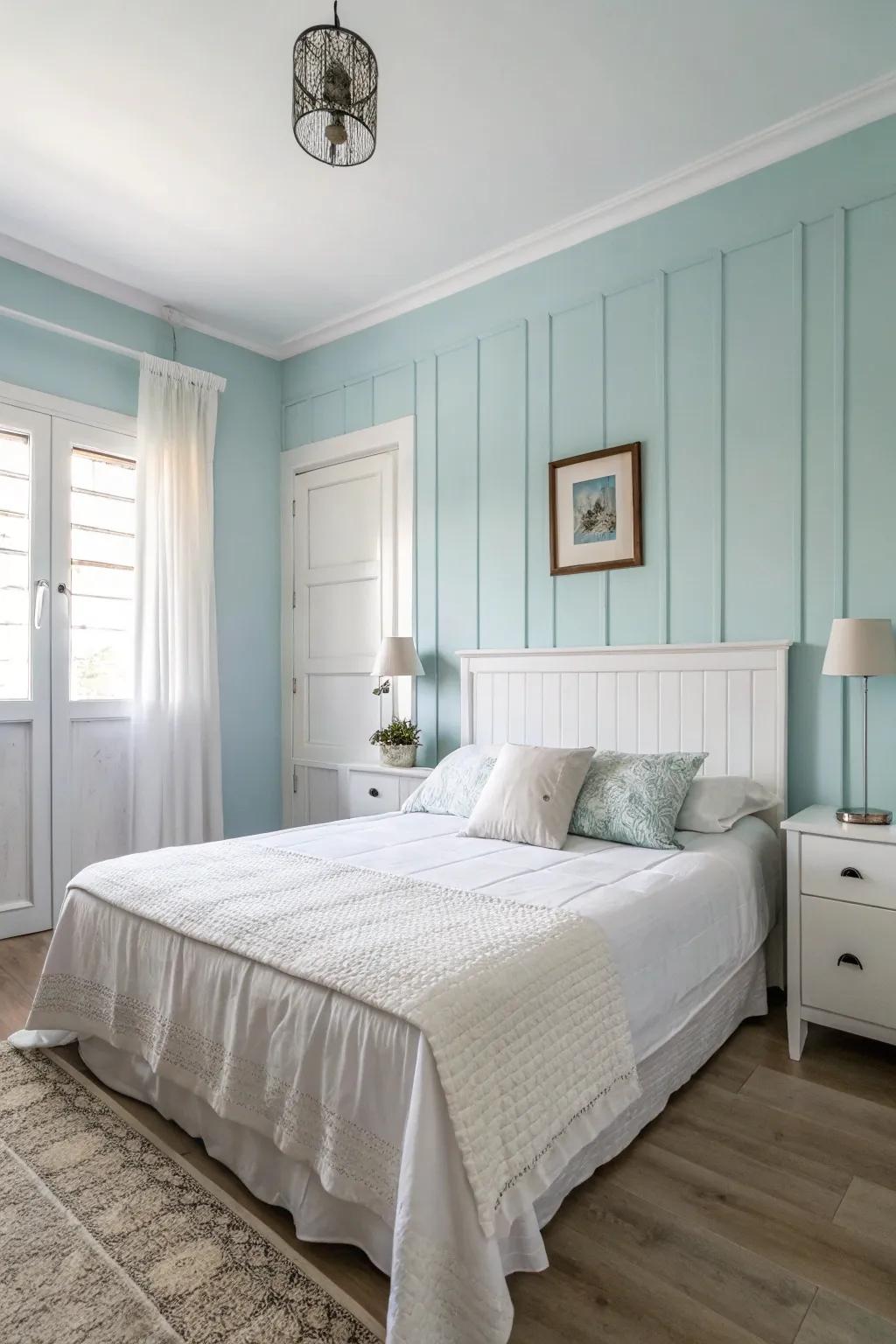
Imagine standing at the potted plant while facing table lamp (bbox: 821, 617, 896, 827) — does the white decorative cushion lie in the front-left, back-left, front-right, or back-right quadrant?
front-right

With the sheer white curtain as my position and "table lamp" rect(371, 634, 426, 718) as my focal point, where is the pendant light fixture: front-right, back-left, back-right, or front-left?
front-right

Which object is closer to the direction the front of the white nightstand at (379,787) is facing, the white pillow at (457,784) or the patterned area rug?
the patterned area rug

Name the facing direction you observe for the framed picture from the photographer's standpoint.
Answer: facing the viewer and to the left of the viewer

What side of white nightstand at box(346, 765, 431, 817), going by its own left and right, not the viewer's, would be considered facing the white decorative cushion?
left

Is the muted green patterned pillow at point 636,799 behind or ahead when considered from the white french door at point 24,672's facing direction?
ahead

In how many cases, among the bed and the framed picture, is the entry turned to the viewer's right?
0

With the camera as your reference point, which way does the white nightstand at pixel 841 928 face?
facing the viewer

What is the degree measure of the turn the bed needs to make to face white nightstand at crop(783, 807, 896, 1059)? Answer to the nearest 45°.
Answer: approximately 135° to its left

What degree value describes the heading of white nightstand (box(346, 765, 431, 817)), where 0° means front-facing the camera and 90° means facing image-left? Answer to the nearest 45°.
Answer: approximately 45°

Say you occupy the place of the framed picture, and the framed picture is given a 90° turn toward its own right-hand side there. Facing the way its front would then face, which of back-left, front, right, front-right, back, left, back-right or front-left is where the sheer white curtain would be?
front-left

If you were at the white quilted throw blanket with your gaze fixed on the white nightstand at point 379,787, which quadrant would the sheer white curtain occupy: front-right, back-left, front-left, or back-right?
front-left

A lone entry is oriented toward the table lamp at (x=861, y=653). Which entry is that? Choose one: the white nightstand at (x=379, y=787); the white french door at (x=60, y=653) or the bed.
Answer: the white french door

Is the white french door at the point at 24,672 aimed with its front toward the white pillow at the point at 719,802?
yes

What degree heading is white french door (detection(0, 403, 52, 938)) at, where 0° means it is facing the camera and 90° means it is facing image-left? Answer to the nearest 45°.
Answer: approximately 315°

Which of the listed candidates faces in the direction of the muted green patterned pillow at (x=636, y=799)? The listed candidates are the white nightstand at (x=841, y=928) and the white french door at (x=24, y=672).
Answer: the white french door

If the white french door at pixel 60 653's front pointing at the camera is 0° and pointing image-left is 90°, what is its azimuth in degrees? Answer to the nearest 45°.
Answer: approximately 315°

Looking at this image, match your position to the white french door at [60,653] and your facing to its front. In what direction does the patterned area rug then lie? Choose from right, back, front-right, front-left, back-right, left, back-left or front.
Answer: front-right
